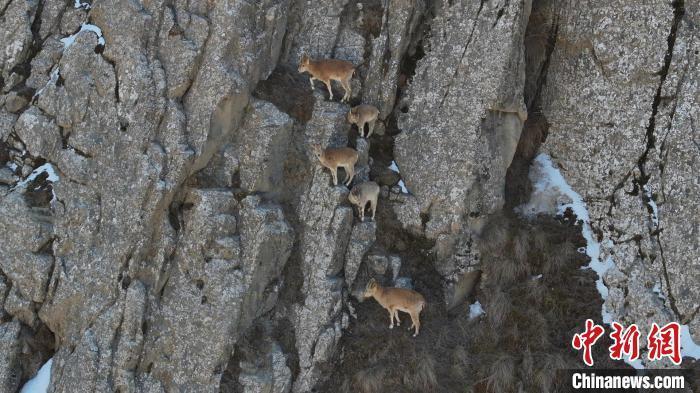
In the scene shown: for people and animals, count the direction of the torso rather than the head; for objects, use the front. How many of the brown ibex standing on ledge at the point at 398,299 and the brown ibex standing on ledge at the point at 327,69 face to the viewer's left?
2

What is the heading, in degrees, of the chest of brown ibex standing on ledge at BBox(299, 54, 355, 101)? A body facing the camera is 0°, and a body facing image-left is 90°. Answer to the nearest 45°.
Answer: approximately 90°

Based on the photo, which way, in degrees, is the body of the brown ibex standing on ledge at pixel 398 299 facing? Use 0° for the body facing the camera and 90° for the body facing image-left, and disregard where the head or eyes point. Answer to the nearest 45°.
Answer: approximately 90°
